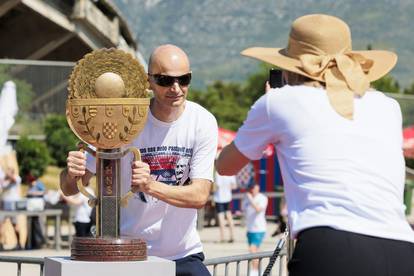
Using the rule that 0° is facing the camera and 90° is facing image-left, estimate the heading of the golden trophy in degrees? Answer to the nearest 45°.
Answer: approximately 0°

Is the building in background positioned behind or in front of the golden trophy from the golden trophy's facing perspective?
behind

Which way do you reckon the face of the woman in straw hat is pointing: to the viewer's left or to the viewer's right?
to the viewer's left

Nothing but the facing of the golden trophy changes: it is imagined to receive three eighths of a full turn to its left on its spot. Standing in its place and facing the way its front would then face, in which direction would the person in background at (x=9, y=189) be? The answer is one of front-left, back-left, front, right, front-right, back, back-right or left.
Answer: front-left

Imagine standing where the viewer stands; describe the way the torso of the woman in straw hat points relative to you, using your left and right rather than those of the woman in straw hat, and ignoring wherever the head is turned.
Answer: facing away from the viewer and to the left of the viewer

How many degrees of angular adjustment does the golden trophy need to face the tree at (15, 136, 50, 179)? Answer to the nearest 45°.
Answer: approximately 180°
